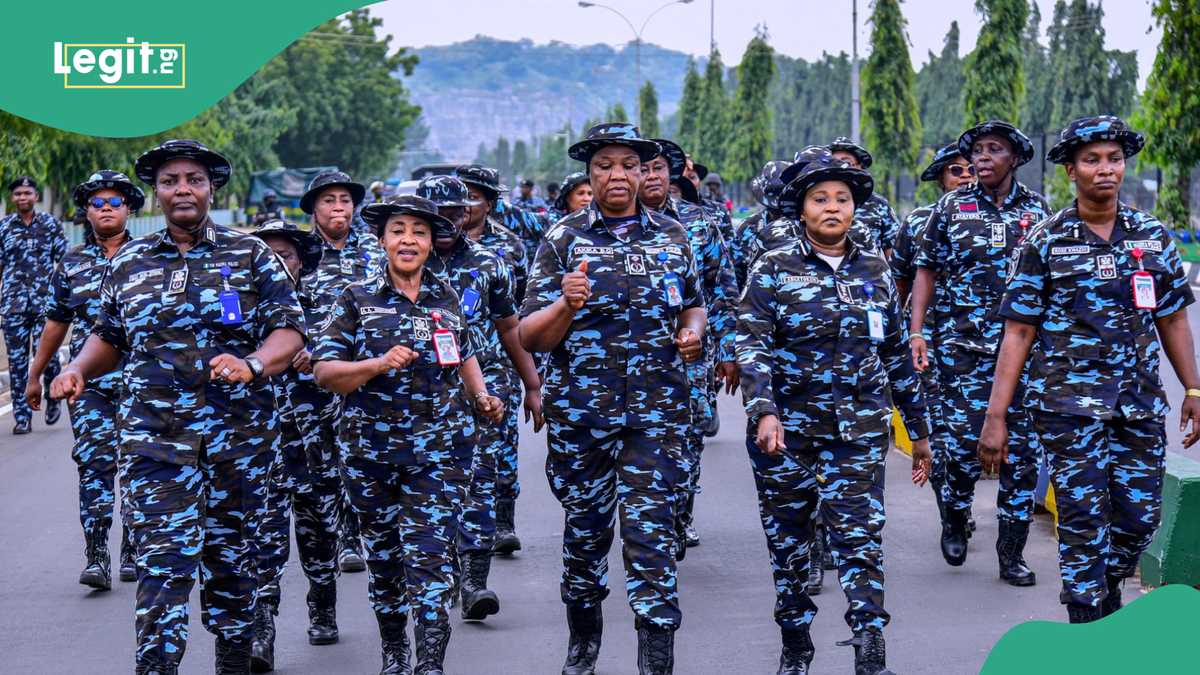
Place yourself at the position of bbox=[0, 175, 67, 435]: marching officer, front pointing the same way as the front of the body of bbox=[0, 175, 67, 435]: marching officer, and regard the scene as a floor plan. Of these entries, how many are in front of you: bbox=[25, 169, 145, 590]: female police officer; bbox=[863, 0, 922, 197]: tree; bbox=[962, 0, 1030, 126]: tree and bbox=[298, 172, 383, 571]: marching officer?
2

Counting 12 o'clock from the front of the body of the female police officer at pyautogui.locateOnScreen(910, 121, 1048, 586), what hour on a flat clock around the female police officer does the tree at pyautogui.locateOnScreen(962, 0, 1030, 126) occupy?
The tree is roughly at 6 o'clock from the female police officer.

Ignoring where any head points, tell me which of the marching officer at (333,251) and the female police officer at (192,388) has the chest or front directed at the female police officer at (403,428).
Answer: the marching officer

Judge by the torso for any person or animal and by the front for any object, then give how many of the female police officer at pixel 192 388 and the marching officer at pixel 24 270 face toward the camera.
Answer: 2

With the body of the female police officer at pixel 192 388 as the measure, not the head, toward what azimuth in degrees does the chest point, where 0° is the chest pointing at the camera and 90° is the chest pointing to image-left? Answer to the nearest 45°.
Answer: approximately 0°

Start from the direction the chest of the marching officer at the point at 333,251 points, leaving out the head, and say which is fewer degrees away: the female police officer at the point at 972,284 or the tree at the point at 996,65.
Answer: the female police officer

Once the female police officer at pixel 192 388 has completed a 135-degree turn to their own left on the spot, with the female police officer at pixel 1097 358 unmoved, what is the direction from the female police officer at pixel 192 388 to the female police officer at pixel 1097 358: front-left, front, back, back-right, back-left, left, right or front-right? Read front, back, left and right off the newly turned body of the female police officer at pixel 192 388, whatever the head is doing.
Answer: front-right

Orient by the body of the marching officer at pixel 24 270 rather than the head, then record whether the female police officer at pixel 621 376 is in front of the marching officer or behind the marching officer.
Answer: in front

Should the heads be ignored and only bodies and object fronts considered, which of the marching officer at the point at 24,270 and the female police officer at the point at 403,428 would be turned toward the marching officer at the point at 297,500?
the marching officer at the point at 24,270

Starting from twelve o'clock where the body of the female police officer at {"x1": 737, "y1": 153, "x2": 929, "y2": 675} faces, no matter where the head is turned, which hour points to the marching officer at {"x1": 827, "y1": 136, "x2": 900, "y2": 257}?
The marching officer is roughly at 6 o'clock from the female police officer.

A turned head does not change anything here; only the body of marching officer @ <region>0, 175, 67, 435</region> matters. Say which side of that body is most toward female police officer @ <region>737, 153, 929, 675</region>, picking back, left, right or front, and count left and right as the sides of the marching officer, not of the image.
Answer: front

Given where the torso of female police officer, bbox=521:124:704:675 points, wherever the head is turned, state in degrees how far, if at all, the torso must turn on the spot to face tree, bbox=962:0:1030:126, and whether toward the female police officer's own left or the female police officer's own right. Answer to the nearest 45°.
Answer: approximately 180°

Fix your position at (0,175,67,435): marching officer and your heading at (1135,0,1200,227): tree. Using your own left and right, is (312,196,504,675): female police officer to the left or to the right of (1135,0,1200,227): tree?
right
